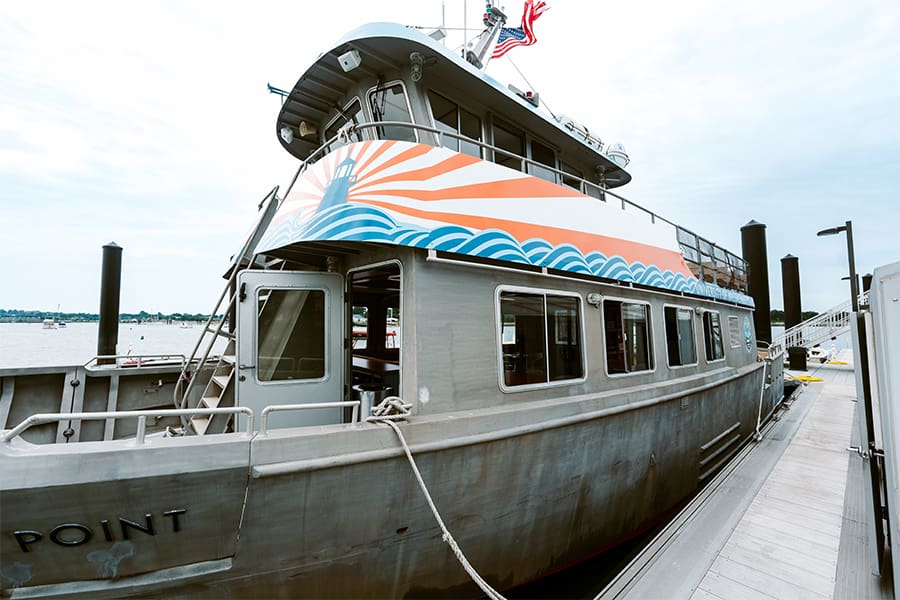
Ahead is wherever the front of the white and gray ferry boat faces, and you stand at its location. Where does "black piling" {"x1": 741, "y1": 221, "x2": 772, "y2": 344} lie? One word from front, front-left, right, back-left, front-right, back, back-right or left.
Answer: back

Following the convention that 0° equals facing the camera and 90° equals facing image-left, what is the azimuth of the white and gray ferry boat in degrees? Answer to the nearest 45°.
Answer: approximately 45°

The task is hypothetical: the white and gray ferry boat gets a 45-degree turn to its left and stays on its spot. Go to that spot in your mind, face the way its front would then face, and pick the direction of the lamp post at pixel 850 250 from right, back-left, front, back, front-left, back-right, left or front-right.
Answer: left

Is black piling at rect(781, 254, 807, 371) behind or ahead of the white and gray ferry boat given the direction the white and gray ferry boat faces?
behind

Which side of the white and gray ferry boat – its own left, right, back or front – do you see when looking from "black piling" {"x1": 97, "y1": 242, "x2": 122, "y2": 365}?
right
